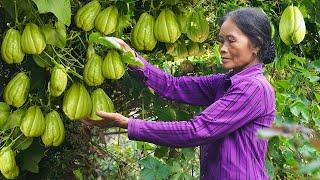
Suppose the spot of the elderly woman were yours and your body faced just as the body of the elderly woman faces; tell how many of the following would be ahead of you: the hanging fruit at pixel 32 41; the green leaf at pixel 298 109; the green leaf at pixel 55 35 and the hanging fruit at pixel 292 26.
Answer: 2

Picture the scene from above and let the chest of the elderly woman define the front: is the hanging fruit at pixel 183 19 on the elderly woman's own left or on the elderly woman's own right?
on the elderly woman's own right

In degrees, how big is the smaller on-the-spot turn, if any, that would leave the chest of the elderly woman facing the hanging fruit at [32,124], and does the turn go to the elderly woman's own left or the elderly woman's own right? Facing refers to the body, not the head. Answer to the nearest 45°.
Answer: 0° — they already face it

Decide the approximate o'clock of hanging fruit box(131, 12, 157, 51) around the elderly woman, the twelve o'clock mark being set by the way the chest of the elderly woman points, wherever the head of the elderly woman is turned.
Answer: The hanging fruit is roughly at 1 o'clock from the elderly woman.

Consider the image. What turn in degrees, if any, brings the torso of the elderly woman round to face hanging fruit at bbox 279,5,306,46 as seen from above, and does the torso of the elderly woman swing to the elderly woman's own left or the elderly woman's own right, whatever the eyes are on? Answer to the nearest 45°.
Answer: approximately 135° to the elderly woman's own right

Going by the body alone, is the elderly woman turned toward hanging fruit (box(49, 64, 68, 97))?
yes

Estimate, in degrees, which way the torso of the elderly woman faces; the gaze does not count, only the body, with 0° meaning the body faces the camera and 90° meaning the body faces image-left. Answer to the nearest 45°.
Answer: approximately 90°

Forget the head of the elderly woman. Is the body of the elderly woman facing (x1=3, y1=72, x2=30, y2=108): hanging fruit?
yes

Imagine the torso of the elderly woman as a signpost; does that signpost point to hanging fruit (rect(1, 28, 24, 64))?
yes
